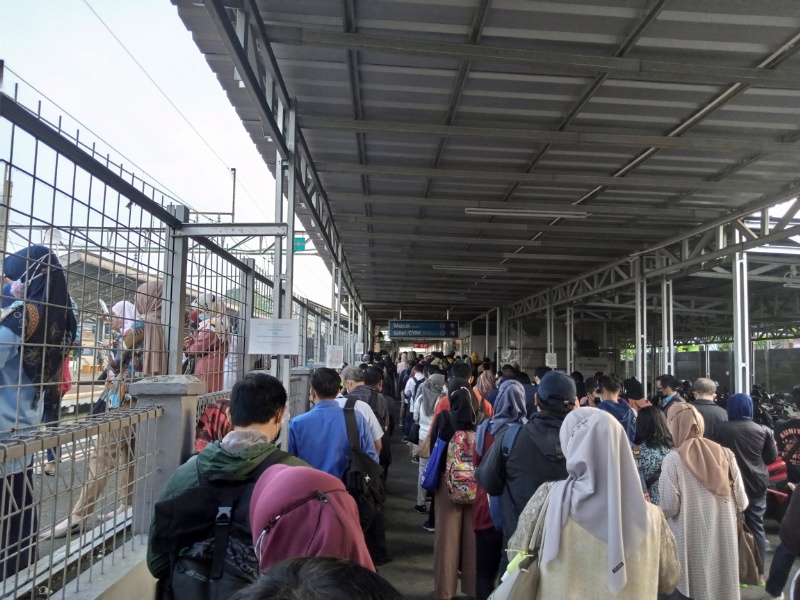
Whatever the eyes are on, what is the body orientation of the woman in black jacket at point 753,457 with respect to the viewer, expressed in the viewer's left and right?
facing away from the viewer

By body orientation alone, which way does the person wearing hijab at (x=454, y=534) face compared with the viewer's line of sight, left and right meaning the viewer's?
facing away from the viewer

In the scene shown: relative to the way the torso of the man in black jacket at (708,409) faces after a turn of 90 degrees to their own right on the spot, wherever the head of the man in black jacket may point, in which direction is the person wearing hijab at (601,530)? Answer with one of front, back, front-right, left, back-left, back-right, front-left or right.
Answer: right

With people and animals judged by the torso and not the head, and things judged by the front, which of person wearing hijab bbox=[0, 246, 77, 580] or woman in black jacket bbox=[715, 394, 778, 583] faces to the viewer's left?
the person wearing hijab

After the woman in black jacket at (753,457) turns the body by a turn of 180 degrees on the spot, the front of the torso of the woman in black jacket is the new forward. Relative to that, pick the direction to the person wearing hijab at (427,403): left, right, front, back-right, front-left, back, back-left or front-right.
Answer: right

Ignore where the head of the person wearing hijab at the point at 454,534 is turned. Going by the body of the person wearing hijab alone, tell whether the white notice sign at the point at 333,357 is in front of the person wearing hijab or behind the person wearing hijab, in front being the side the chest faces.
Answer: in front

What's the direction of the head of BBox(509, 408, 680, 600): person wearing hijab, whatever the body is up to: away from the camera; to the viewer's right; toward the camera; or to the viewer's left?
away from the camera

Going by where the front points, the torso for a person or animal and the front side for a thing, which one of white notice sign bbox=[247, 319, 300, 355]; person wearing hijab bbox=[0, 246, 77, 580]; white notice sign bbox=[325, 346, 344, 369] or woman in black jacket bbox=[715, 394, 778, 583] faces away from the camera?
the woman in black jacket

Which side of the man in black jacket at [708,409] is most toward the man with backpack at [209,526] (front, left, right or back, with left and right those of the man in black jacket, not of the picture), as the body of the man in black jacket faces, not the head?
back

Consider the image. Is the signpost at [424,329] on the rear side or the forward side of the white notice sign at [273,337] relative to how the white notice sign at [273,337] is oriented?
on the rear side

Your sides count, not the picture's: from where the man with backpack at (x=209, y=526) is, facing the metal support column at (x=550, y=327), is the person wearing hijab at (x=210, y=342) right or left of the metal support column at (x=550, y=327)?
left

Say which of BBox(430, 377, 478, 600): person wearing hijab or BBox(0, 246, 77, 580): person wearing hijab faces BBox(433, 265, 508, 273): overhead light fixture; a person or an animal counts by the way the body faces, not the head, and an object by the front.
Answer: BBox(430, 377, 478, 600): person wearing hijab

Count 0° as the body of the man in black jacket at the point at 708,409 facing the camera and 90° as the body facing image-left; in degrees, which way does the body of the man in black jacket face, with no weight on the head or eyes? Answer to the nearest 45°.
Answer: approximately 180°
